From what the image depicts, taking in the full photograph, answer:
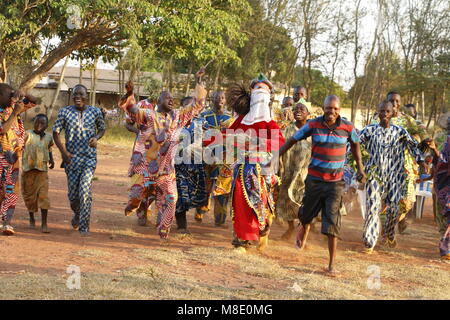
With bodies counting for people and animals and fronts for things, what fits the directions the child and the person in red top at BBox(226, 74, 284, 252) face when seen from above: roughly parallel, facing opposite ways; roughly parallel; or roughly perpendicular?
roughly parallel

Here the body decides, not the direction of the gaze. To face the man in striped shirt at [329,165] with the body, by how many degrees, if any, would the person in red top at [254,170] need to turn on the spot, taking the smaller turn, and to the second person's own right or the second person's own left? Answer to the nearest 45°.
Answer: approximately 45° to the second person's own left

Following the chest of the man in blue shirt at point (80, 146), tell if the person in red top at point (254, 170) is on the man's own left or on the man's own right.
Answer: on the man's own left

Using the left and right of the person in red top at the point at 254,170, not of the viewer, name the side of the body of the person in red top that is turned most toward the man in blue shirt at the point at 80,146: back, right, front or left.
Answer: right

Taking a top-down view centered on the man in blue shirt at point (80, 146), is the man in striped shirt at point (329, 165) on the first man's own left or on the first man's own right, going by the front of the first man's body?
on the first man's own left

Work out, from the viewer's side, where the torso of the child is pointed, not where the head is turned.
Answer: toward the camera

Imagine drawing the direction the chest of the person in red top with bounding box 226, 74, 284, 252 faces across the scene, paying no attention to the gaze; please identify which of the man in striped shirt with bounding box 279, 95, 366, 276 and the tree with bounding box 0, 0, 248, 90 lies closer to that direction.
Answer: the man in striped shirt

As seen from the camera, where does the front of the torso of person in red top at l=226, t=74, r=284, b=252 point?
toward the camera

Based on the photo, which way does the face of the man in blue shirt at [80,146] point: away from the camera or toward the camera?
toward the camera

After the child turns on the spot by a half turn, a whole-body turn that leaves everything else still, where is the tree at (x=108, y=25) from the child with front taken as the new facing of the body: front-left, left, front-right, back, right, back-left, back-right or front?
front

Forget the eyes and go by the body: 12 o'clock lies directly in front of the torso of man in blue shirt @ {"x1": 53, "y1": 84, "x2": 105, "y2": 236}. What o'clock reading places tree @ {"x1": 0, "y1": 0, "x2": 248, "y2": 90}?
The tree is roughly at 6 o'clock from the man in blue shirt.

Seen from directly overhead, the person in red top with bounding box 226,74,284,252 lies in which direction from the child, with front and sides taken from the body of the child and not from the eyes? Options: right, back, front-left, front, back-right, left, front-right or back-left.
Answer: front-left

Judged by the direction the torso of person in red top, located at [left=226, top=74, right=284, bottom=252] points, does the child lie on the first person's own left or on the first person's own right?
on the first person's own right

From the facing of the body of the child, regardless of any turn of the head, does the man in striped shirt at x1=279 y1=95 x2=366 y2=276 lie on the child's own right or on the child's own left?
on the child's own left
